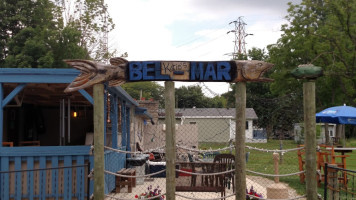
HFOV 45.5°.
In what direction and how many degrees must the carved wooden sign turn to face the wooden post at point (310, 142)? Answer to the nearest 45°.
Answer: approximately 90° to its left

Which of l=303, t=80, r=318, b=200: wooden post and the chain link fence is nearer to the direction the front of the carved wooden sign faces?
the wooden post

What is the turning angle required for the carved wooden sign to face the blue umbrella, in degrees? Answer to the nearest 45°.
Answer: approximately 135° to its left

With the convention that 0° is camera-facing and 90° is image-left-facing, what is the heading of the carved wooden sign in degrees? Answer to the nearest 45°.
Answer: approximately 0°

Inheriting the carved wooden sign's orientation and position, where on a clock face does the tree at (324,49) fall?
The tree is roughly at 7 o'clock from the carved wooden sign.
